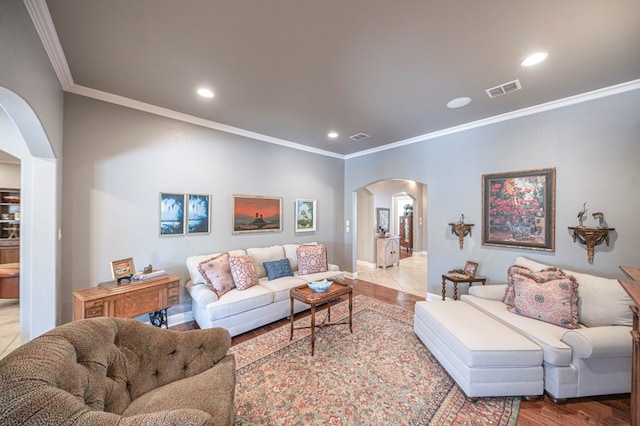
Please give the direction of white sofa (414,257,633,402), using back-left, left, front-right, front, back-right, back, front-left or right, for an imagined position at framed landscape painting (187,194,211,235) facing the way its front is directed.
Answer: front-left

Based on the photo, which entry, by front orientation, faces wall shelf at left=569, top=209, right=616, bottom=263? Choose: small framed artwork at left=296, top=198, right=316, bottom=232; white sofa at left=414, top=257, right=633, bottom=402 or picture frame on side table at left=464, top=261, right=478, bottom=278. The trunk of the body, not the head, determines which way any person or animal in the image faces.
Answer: the small framed artwork

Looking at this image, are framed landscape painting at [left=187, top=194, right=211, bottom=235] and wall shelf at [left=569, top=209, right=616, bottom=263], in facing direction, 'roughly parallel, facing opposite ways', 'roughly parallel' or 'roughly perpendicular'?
roughly perpendicular

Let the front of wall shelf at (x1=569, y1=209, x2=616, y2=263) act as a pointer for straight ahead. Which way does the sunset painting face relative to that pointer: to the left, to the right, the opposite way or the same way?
to the left

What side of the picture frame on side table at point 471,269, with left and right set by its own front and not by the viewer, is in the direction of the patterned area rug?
front

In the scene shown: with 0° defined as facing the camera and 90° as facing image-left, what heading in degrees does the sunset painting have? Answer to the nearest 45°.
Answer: approximately 315°

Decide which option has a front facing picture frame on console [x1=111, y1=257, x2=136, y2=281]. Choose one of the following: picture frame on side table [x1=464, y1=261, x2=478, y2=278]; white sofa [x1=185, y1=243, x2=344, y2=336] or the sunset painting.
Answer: picture frame on side table [x1=464, y1=261, x2=478, y2=278]

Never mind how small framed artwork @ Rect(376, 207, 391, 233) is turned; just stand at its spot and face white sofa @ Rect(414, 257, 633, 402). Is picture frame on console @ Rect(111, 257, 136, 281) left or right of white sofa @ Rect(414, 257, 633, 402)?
right

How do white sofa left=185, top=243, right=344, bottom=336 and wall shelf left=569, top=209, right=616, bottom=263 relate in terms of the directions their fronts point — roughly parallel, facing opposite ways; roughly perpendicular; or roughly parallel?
roughly perpendicular

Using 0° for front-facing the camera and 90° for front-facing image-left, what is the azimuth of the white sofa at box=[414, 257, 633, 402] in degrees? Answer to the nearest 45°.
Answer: approximately 45°
